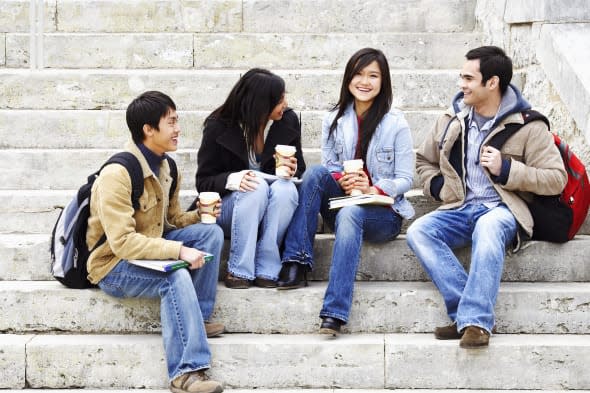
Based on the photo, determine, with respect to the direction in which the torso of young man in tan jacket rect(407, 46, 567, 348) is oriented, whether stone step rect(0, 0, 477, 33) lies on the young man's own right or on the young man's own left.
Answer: on the young man's own right

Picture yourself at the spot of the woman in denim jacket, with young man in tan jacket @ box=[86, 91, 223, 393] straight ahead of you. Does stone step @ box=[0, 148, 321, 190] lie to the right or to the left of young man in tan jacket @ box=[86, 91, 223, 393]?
right

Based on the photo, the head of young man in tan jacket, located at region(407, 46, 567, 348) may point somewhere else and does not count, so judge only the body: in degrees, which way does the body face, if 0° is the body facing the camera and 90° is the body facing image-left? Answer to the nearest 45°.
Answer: approximately 45°

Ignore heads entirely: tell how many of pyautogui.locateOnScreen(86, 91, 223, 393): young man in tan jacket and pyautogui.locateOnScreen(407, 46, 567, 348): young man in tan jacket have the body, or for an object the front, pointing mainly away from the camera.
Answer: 0

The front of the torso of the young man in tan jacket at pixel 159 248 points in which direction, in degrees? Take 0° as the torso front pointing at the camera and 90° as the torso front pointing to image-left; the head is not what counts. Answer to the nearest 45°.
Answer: approximately 315°

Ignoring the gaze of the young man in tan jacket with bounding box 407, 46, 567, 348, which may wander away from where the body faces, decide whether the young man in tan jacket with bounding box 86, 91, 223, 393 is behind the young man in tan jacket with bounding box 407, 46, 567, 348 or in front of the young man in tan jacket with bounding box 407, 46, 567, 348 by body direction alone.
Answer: in front

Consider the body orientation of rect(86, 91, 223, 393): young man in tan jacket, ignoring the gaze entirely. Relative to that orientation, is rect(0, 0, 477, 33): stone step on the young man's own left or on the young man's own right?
on the young man's own left

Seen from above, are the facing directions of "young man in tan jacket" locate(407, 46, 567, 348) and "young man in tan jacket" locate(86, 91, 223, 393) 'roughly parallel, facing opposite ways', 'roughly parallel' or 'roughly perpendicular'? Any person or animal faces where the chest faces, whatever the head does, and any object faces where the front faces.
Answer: roughly perpendicular

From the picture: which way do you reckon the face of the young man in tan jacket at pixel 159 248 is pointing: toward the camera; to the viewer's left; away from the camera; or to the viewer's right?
to the viewer's right

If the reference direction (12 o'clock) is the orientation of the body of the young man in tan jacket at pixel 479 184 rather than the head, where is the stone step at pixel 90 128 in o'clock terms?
The stone step is roughly at 2 o'clock from the young man in tan jacket.

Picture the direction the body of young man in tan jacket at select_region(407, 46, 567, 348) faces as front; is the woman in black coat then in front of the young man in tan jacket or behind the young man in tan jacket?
in front
